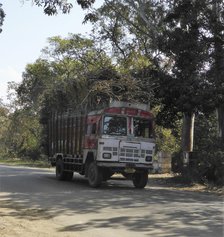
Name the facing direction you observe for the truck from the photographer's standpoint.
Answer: facing the viewer and to the right of the viewer

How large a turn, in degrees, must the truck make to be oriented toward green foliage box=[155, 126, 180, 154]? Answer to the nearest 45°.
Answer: approximately 135° to its left
